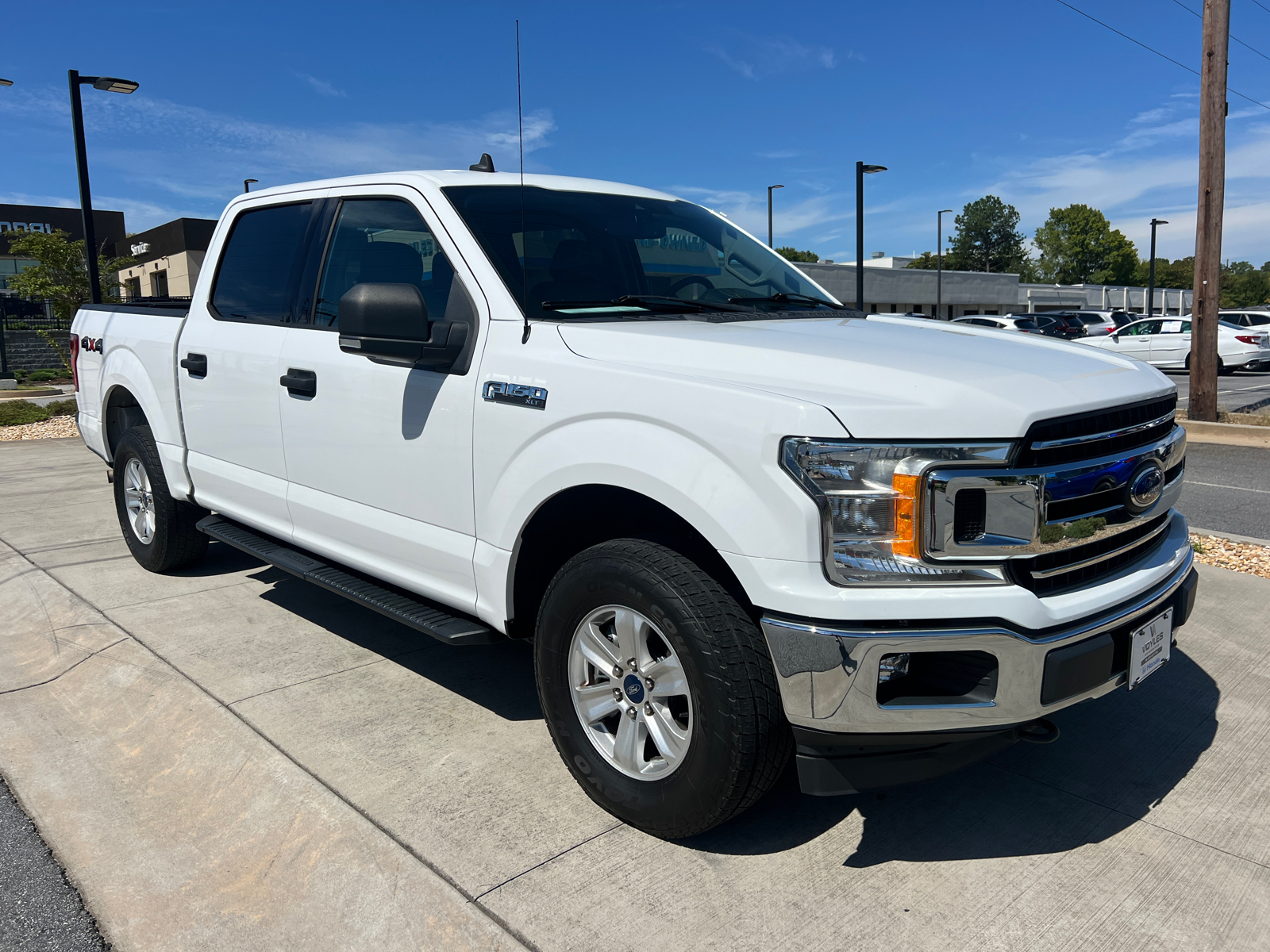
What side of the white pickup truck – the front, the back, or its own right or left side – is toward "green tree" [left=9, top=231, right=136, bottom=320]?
back

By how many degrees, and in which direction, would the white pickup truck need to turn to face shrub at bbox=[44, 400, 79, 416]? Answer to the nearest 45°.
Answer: approximately 180°

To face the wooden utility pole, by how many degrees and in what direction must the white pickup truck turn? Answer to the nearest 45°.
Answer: approximately 90° to its left

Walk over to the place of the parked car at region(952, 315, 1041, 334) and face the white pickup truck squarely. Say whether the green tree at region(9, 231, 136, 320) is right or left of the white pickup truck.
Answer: right

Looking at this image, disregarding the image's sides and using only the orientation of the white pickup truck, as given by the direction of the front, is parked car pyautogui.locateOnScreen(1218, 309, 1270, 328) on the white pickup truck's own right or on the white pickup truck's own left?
on the white pickup truck's own left

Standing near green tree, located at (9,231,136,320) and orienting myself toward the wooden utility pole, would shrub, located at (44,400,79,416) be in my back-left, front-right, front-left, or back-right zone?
front-right

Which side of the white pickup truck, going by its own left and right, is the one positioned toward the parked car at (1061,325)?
left

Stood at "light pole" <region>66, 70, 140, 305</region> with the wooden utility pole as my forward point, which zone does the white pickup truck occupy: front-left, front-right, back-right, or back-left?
front-right

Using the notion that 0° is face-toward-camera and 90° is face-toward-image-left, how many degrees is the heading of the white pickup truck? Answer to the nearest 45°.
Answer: approximately 315°

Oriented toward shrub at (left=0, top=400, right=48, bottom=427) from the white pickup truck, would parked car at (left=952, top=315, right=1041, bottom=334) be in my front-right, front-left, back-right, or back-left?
front-right

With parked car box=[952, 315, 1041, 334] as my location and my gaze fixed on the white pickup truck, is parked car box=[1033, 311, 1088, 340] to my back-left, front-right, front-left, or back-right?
back-left

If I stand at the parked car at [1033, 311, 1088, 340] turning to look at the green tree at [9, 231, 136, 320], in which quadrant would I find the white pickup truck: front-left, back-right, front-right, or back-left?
front-left
